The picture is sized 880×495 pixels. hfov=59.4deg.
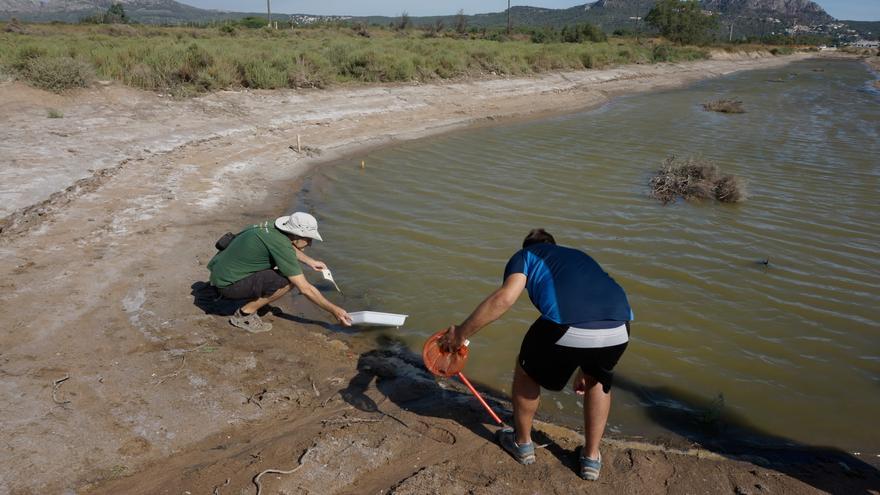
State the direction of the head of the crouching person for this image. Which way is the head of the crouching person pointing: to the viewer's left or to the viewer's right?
to the viewer's right

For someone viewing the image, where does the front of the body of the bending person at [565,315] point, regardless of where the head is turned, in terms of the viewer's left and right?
facing away from the viewer and to the left of the viewer

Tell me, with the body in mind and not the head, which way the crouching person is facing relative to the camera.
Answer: to the viewer's right

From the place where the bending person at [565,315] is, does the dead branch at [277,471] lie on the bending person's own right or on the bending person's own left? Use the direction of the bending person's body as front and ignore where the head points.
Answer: on the bending person's own left

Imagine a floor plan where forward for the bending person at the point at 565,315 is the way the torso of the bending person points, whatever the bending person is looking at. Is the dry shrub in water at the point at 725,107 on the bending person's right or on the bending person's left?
on the bending person's right

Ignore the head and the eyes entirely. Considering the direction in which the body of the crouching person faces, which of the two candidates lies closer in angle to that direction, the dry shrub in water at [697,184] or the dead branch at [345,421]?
the dry shrub in water

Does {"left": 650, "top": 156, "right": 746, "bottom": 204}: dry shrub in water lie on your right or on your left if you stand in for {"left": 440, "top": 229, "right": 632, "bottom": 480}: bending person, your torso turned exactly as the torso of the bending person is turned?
on your right

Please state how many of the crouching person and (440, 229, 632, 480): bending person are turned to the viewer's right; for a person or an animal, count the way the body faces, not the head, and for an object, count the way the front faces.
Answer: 1

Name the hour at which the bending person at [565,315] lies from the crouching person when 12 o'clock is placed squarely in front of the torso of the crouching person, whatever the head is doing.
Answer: The bending person is roughly at 2 o'clock from the crouching person.

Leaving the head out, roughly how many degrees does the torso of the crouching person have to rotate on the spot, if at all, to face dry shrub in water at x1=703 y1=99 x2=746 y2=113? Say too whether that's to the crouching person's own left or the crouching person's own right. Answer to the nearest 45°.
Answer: approximately 45° to the crouching person's own left
